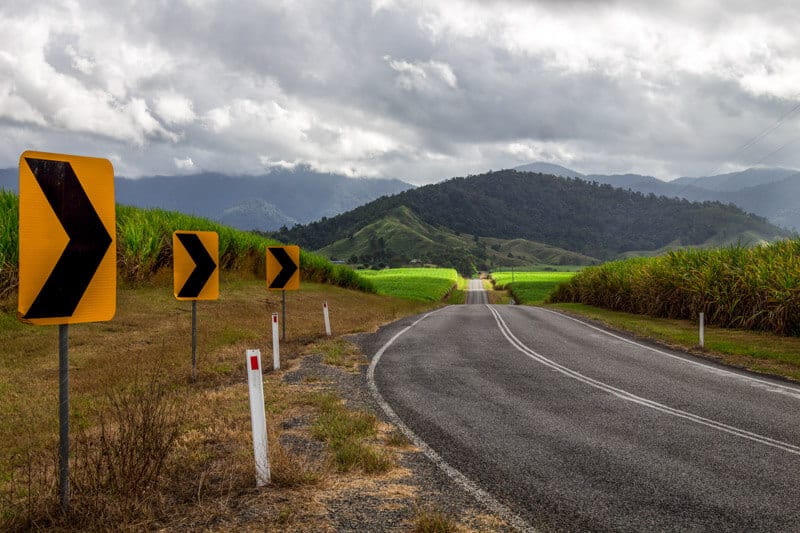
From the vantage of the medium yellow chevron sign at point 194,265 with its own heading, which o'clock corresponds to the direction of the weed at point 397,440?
The weed is roughly at 11 o'clock from the medium yellow chevron sign.

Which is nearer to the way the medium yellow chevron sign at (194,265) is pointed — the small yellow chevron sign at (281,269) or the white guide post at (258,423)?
the white guide post

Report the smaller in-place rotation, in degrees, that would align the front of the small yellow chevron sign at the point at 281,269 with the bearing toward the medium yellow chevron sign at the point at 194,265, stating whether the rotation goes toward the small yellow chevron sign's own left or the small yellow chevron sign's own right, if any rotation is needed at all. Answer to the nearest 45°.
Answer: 0° — it already faces it

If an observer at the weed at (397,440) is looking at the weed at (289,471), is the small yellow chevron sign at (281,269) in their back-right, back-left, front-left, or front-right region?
back-right

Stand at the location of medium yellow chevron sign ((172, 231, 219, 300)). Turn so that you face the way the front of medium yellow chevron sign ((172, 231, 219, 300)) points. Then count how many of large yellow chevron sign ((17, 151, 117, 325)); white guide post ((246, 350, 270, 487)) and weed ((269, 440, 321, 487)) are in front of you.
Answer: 3

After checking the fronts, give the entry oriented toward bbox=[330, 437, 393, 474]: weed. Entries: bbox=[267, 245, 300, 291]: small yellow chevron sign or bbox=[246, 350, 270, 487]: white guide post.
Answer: the small yellow chevron sign

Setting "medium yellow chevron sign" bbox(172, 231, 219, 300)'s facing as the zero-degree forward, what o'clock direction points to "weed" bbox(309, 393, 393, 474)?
The weed is roughly at 11 o'clock from the medium yellow chevron sign.
